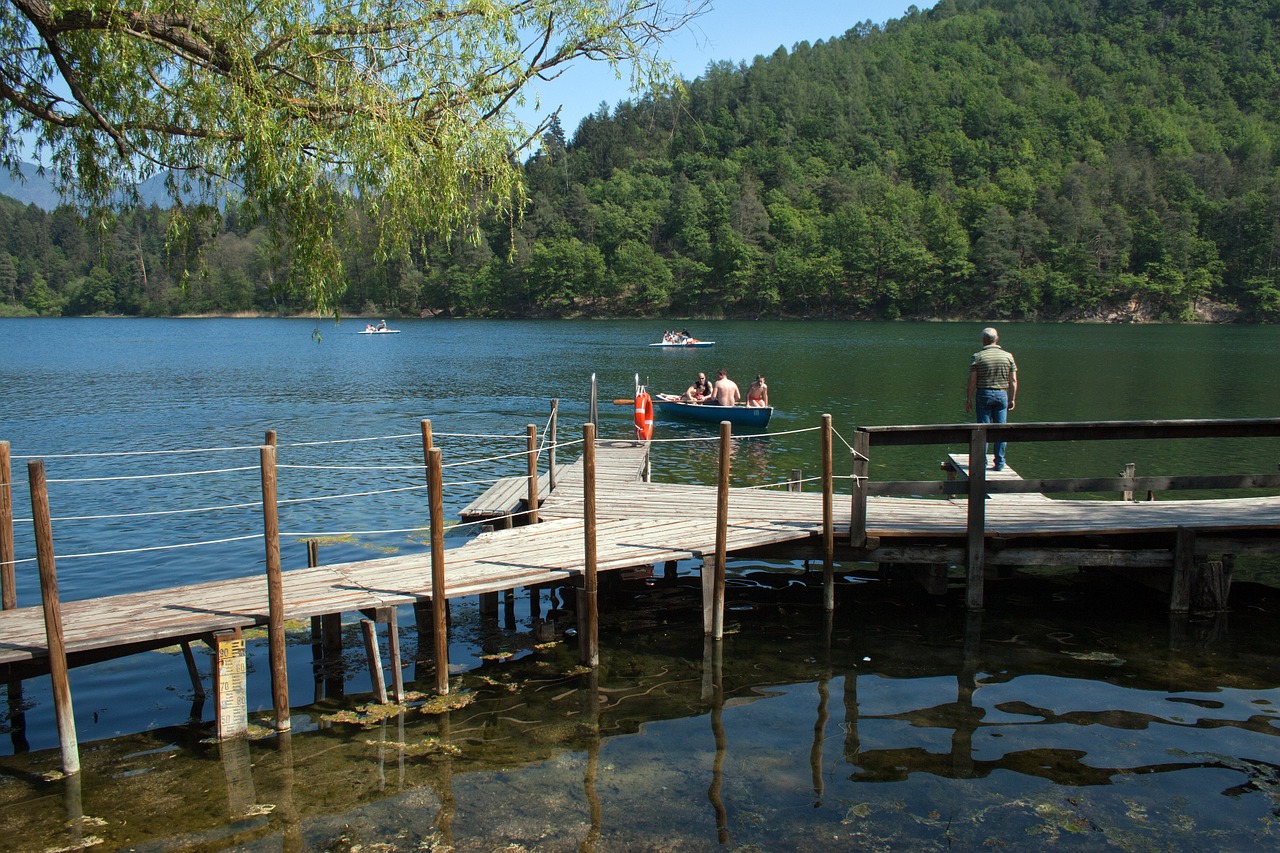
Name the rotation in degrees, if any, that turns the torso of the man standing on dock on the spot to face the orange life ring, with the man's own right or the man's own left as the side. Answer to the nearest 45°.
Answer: approximately 45° to the man's own left

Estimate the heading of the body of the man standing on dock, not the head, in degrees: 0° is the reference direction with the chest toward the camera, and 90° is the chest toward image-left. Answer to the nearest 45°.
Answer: approximately 180°

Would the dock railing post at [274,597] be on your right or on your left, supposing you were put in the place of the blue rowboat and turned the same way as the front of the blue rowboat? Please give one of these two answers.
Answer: on your left

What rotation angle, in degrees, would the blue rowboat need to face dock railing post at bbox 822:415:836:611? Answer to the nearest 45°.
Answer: approximately 90° to its left

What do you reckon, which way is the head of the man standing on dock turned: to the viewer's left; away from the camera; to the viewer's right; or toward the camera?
away from the camera

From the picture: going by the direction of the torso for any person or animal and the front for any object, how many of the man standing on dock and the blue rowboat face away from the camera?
1

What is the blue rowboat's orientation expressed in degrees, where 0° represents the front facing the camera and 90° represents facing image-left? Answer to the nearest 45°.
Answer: approximately 90°

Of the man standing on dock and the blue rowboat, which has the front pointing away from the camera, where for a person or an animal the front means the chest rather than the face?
the man standing on dock

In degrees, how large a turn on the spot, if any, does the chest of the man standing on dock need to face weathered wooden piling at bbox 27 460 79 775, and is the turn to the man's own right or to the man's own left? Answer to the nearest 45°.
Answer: approximately 135° to the man's own left

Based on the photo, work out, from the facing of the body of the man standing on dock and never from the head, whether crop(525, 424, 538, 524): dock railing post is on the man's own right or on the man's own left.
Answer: on the man's own left
